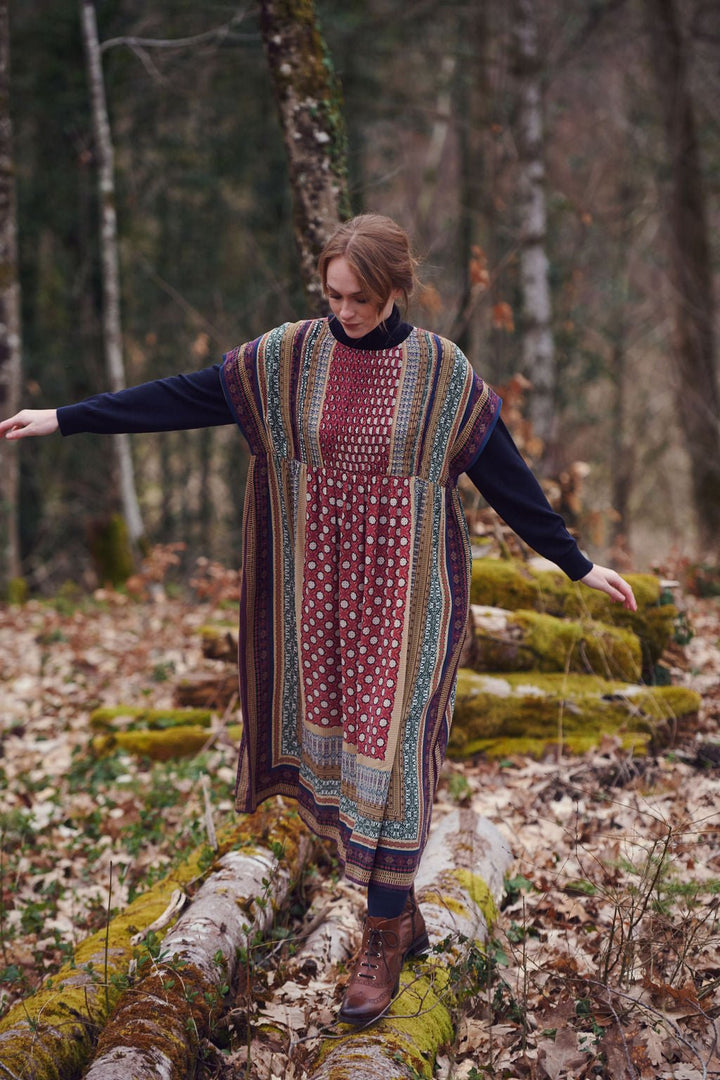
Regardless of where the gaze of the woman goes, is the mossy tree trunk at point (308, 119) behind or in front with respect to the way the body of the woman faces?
behind

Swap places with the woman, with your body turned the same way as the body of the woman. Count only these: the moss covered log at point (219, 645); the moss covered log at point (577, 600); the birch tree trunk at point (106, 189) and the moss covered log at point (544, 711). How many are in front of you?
0

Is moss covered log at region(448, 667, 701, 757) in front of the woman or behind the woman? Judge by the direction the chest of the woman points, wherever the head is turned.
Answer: behind

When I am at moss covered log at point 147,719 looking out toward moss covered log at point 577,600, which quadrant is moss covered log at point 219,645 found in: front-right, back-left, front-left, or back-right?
front-left

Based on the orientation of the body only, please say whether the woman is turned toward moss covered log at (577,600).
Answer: no

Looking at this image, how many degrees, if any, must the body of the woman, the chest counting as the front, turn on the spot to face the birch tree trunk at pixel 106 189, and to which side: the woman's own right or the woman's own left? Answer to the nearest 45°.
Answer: approximately 180°

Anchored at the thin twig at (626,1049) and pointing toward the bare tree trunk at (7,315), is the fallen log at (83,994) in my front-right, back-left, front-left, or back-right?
front-left

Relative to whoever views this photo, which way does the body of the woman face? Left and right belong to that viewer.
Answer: facing the viewer

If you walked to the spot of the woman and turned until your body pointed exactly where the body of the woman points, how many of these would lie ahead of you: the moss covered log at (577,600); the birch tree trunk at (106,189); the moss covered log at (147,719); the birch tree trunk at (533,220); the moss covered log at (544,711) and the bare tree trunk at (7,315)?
0

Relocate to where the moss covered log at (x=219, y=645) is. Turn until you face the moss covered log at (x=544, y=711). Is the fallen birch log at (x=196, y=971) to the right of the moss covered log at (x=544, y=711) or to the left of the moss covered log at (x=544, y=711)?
right

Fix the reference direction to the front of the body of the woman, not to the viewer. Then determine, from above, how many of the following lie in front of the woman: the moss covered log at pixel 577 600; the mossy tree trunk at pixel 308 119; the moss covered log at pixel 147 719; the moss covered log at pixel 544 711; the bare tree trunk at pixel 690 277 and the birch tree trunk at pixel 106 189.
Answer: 0

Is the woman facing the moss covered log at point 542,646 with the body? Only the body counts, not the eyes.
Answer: no

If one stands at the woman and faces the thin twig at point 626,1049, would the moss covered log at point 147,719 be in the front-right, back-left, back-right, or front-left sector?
back-left

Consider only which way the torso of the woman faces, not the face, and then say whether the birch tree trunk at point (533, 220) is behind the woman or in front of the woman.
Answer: behind

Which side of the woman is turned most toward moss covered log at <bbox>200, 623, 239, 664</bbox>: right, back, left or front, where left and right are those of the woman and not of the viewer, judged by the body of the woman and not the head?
back
